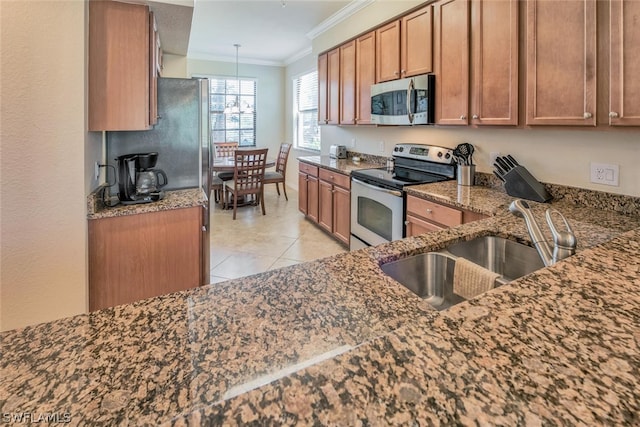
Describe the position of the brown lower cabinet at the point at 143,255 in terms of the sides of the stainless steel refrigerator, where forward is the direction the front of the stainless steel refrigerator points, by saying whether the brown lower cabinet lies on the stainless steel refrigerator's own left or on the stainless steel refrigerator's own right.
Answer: on the stainless steel refrigerator's own right

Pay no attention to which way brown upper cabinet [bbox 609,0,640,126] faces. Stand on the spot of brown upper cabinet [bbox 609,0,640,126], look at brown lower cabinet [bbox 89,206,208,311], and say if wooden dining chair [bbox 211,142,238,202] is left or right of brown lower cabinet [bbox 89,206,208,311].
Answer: right

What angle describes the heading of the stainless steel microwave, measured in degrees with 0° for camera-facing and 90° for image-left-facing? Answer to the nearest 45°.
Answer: approximately 45°
